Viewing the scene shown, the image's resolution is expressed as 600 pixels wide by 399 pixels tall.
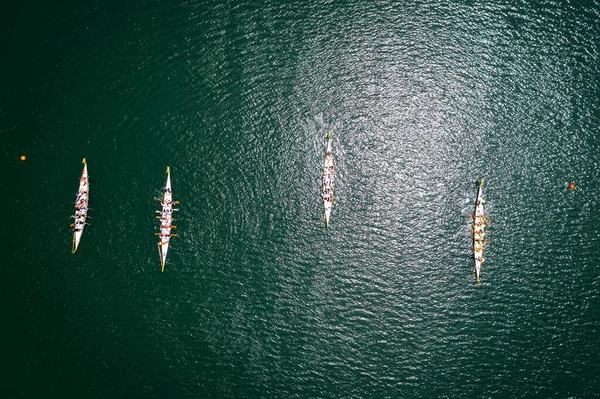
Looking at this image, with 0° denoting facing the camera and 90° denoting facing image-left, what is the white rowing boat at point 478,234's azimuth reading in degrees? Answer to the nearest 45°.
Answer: approximately 180°

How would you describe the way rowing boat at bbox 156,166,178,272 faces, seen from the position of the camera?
facing away from the viewer

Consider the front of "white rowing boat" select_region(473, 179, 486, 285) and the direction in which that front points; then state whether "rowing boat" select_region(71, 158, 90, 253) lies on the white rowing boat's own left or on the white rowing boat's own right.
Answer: on the white rowing boat's own left

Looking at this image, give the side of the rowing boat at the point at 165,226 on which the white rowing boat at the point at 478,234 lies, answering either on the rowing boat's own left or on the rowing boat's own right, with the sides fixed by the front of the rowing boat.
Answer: on the rowing boat's own right

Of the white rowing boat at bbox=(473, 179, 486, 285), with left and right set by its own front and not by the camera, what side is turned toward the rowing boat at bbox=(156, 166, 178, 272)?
left
